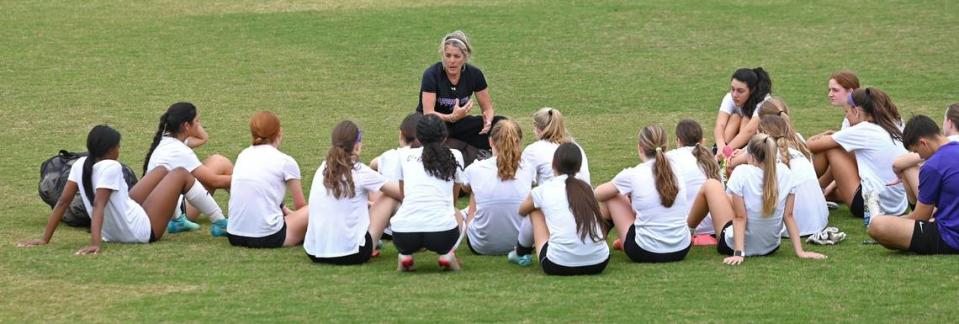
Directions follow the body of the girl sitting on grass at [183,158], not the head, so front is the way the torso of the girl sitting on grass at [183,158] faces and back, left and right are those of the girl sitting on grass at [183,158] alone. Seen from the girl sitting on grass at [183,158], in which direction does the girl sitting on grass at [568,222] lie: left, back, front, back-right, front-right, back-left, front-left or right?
front-right

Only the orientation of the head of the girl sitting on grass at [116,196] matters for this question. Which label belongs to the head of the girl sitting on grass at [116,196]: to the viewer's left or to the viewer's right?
to the viewer's right

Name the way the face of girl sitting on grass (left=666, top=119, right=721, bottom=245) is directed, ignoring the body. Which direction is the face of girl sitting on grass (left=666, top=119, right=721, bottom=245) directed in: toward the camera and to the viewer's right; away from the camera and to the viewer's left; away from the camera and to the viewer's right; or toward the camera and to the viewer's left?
away from the camera and to the viewer's left

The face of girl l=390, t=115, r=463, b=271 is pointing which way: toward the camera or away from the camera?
away from the camera

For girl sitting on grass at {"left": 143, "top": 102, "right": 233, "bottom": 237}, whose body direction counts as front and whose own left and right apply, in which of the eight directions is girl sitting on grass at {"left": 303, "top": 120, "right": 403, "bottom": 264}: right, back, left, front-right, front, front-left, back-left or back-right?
front-right

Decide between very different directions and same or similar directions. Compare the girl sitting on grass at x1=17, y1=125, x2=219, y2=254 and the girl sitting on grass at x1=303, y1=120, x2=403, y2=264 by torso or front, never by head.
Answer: same or similar directions

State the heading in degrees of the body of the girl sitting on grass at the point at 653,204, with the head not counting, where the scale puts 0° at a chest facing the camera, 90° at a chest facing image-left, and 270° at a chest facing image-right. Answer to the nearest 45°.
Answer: approximately 135°

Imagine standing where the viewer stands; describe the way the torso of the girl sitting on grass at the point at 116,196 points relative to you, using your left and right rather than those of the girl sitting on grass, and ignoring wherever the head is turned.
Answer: facing away from the viewer and to the right of the viewer

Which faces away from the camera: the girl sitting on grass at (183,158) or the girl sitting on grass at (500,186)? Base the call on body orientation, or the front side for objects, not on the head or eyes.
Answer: the girl sitting on grass at (500,186)

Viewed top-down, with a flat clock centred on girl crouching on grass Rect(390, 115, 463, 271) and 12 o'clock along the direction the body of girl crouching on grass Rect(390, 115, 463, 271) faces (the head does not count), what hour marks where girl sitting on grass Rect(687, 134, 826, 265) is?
girl sitting on grass Rect(687, 134, 826, 265) is roughly at 3 o'clock from girl crouching on grass Rect(390, 115, 463, 271).

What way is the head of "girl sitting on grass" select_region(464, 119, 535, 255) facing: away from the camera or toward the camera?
away from the camera

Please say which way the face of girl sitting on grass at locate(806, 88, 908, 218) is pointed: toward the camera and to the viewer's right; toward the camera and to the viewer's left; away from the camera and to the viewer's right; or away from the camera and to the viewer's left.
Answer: away from the camera and to the viewer's left

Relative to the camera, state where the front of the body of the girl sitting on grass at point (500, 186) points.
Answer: away from the camera

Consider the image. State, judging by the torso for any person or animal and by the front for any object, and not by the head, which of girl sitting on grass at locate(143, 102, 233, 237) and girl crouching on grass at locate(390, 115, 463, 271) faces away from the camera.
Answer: girl crouching on grass at locate(390, 115, 463, 271)

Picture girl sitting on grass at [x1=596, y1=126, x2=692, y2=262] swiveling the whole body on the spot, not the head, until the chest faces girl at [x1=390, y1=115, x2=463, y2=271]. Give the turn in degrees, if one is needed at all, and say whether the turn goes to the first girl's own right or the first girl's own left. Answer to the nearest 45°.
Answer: approximately 45° to the first girl's own left
